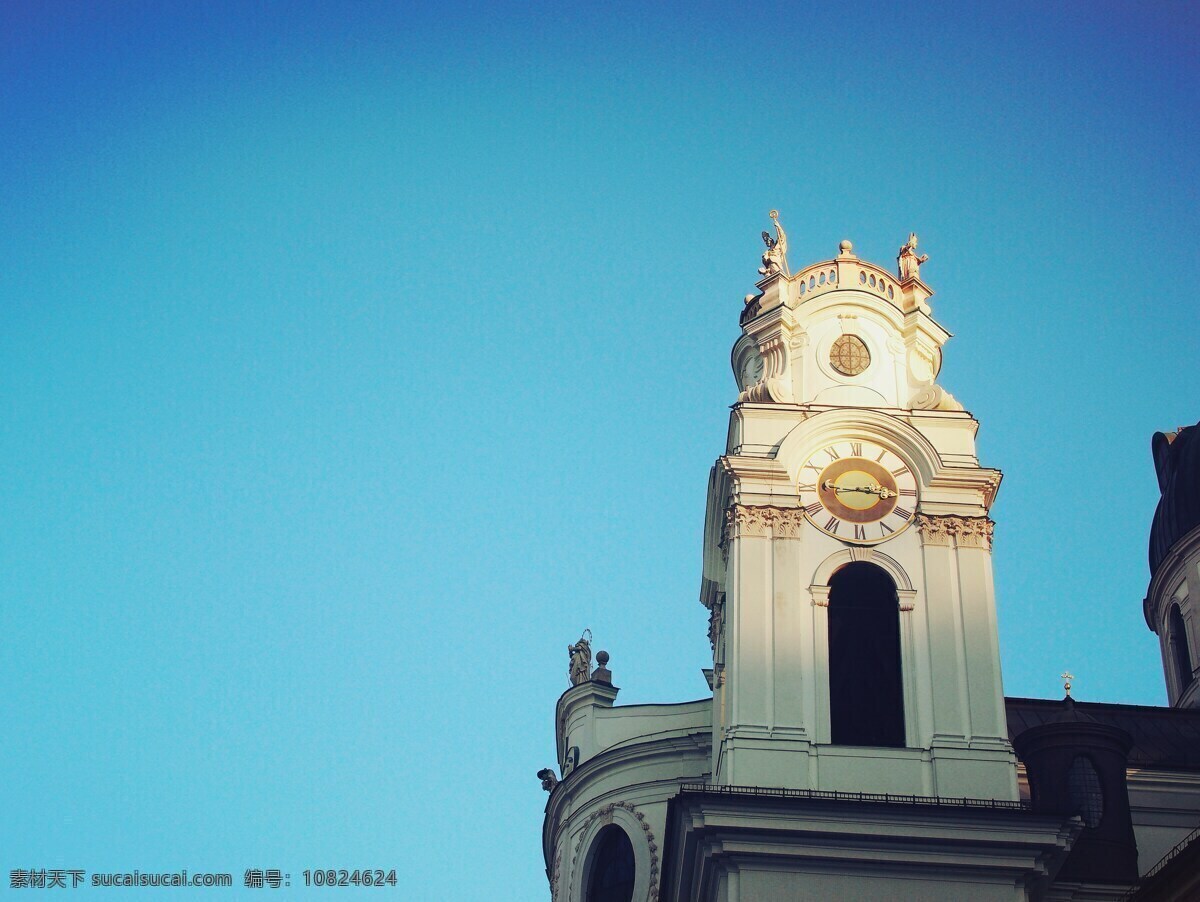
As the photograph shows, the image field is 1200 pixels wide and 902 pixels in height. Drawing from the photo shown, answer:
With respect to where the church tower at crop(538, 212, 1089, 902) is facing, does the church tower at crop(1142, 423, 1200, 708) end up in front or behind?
behind

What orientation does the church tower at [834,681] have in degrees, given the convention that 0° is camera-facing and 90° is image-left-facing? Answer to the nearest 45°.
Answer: approximately 0°
